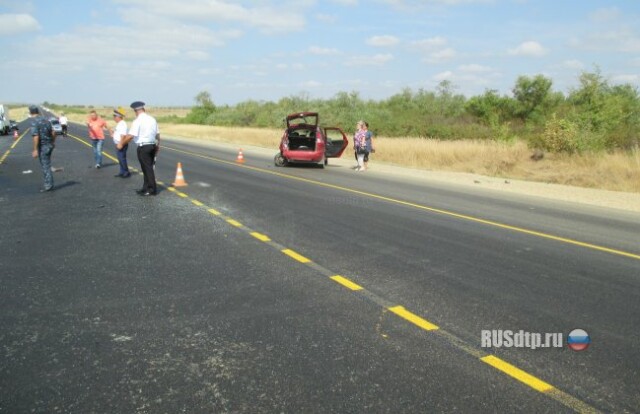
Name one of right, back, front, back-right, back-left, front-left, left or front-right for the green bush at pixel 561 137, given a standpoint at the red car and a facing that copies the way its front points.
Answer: right

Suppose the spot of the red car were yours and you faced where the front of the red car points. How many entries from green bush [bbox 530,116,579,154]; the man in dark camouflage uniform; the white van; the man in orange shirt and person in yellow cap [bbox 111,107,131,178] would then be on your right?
1

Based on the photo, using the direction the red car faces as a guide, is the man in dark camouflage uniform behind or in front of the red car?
behind

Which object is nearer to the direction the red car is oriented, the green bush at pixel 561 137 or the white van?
the white van

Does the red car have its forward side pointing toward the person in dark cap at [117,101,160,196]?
no

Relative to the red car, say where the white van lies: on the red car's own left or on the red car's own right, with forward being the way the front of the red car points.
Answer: on the red car's own left

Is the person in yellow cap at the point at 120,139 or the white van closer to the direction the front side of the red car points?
the white van

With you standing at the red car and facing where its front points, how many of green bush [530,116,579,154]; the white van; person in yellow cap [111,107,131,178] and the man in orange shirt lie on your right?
1

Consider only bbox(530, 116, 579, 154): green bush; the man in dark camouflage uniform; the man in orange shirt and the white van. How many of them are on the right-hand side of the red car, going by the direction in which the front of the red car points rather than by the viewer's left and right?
1

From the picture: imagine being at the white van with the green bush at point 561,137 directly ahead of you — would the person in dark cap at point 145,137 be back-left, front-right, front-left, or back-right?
front-right

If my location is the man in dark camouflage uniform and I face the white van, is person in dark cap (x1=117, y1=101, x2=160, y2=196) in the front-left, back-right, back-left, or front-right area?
back-right

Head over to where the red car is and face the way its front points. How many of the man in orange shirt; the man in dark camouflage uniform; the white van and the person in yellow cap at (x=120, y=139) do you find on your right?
0

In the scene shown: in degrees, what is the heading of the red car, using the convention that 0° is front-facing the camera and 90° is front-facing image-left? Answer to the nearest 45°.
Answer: approximately 180°

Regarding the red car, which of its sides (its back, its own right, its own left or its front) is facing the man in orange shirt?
left

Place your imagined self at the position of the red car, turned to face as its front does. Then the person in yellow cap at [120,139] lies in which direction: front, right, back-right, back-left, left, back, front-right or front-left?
back-left
